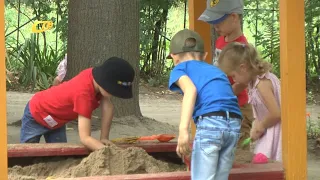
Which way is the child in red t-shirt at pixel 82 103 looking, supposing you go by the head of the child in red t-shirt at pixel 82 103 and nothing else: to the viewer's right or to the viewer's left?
to the viewer's right

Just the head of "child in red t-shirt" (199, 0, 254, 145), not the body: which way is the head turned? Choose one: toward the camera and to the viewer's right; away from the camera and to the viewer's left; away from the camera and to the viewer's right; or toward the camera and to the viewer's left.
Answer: toward the camera and to the viewer's left

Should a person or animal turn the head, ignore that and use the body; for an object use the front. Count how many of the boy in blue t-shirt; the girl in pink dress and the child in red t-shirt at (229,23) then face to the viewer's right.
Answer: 0

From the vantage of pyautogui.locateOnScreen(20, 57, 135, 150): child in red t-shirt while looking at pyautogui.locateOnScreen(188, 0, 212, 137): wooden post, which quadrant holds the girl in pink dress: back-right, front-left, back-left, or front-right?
front-right

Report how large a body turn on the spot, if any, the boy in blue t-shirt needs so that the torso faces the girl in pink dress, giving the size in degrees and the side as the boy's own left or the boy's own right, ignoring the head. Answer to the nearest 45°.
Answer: approximately 90° to the boy's own right

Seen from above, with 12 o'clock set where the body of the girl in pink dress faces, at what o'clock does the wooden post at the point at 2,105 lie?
The wooden post is roughly at 11 o'clock from the girl in pink dress.

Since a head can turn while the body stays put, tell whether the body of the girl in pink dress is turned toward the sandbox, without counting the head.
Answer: yes

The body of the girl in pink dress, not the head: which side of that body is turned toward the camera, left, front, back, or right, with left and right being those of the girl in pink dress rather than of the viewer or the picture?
left

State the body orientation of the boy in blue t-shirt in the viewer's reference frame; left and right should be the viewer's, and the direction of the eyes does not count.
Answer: facing away from the viewer and to the left of the viewer

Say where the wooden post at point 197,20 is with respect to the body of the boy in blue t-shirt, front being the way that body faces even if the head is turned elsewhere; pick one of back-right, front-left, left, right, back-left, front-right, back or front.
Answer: front-right

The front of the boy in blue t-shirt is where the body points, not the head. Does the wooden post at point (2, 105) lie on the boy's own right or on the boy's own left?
on the boy's own left

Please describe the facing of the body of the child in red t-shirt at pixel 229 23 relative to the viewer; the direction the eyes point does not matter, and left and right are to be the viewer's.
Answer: facing the viewer and to the left of the viewer

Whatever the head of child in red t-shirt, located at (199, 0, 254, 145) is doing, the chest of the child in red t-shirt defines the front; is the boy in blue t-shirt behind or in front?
in front

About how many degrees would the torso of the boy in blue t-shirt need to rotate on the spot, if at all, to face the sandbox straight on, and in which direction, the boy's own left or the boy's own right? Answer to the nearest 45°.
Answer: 0° — they already face it
